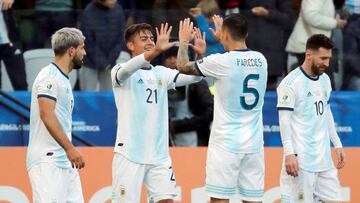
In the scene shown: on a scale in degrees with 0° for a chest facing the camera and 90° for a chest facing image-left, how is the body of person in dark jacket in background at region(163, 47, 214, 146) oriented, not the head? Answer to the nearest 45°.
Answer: approximately 45°

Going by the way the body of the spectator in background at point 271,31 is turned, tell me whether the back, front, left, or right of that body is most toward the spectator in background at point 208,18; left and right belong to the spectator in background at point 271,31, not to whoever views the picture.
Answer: right

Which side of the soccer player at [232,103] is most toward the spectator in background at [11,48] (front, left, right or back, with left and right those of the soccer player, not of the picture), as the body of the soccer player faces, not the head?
front

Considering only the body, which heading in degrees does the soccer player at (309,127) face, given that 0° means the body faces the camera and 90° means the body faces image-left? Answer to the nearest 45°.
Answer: approximately 315°

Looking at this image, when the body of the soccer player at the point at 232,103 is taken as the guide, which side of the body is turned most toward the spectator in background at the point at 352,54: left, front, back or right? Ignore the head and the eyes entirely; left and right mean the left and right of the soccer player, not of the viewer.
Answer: right

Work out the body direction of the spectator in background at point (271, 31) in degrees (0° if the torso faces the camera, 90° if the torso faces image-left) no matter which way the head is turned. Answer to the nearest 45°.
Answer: approximately 0°

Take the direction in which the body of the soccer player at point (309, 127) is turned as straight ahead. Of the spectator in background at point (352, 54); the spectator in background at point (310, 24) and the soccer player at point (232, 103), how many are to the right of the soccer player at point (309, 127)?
1

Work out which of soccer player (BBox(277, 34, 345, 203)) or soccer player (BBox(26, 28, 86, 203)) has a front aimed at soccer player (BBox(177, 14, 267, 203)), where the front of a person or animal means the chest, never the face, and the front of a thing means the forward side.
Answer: soccer player (BBox(26, 28, 86, 203))

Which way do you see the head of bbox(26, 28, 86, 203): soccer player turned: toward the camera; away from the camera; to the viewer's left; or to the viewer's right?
to the viewer's right
